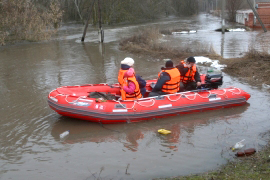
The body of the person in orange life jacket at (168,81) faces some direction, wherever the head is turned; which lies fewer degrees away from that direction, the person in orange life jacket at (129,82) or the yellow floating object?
the person in orange life jacket

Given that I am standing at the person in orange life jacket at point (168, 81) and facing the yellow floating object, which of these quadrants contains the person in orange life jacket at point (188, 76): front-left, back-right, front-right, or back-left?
back-left

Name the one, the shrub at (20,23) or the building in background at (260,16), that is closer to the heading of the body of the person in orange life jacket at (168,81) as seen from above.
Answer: the shrub

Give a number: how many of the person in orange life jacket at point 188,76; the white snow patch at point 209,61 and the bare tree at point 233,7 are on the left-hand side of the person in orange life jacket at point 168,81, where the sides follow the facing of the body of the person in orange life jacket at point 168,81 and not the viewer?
0

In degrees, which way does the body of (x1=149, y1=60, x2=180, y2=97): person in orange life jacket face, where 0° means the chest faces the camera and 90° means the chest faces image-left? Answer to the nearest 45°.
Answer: approximately 135°

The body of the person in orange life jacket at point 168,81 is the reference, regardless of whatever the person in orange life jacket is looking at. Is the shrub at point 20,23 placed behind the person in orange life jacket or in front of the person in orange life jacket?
in front

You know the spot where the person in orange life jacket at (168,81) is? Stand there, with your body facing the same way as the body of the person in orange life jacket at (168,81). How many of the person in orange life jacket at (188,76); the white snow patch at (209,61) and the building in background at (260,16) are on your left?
0
